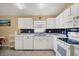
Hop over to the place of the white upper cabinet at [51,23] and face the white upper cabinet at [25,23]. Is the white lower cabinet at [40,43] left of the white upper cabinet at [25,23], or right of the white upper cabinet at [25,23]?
left

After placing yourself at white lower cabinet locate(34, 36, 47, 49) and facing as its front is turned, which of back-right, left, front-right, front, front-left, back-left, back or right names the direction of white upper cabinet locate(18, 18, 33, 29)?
back-right

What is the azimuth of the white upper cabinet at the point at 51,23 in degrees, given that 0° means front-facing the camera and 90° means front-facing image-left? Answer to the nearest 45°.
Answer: approximately 0°

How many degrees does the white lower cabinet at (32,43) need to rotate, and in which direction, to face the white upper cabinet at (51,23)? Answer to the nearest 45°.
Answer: approximately 135° to its left

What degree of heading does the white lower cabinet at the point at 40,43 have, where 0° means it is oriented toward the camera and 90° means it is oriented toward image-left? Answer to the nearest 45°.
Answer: approximately 0°

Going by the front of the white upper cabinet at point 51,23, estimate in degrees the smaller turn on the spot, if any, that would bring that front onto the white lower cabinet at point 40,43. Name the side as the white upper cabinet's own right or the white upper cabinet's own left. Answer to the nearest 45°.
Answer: approximately 45° to the white upper cabinet's own right

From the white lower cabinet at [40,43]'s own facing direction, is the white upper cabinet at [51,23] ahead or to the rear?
to the rear

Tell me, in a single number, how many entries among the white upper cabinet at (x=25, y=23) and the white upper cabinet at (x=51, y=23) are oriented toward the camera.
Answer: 2
